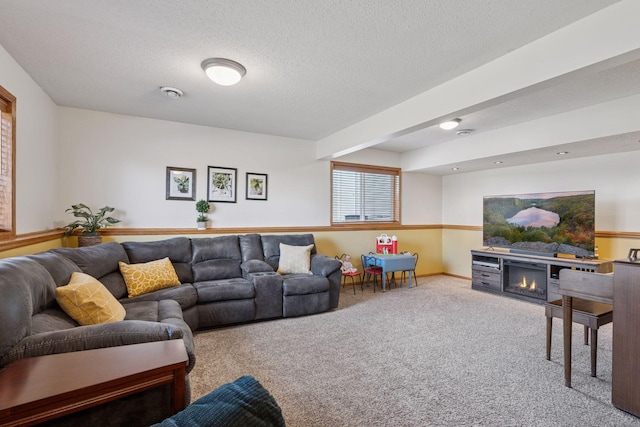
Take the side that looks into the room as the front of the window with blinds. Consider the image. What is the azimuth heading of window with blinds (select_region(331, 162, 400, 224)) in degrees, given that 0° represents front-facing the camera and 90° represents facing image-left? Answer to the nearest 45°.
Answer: approximately 315°

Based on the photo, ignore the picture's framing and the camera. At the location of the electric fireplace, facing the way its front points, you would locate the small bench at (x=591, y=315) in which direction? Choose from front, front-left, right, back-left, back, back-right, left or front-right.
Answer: front-left

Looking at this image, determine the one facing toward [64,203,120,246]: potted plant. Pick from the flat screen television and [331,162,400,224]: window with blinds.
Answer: the flat screen television

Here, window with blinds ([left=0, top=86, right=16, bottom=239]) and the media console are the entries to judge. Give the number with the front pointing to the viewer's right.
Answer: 1

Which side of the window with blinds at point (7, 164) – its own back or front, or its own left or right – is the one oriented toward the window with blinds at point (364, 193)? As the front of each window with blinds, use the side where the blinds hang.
front

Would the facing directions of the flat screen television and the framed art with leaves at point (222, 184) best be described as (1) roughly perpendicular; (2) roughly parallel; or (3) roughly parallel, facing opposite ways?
roughly perpendicular

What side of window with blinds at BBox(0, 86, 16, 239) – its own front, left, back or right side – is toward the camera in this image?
right

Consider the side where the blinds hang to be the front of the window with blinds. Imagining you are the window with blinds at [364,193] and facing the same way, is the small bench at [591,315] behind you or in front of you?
in front

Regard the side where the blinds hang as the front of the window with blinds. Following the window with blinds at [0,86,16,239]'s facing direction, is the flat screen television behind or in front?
in front

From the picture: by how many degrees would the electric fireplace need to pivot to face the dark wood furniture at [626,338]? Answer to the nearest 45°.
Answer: approximately 45° to its left
